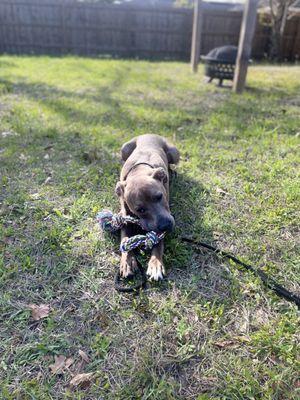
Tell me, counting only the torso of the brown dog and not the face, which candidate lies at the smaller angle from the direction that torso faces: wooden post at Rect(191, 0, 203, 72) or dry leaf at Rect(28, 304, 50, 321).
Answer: the dry leaf

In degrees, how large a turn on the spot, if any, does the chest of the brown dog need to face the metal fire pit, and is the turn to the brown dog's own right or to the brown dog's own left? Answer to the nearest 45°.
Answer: approximately 180°

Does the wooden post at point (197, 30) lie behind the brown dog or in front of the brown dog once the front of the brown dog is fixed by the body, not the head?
behind

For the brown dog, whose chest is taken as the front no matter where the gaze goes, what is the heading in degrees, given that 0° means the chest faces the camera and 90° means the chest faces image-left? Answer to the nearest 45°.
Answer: approximately 0°

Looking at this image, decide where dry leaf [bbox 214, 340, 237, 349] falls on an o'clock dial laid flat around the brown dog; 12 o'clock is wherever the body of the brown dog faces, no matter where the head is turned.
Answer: The dry leaf is roughly at 11 o'clock from the brown dog.

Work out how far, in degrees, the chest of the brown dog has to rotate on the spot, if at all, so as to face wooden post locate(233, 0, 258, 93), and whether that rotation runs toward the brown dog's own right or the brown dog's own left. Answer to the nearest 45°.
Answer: approximately 180°

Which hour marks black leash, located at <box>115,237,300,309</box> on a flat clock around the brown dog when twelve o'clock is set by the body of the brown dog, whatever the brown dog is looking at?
The black leash is roughly at 10 o'clock from the brown dog.

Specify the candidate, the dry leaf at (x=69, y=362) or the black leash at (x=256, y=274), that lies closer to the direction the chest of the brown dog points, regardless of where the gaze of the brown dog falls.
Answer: the dry leaf

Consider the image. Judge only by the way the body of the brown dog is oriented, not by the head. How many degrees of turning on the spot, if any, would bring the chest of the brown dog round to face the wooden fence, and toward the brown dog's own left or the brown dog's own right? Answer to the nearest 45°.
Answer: approximately 180°
